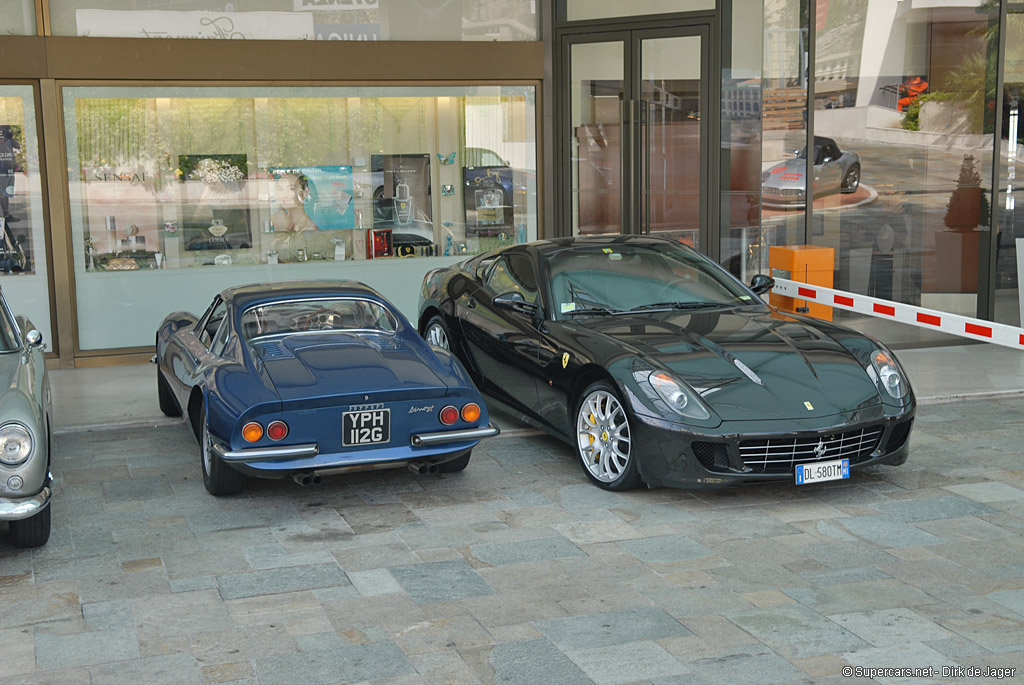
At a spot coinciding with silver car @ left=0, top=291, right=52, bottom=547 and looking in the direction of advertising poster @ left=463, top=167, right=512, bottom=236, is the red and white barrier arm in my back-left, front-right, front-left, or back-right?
front-right

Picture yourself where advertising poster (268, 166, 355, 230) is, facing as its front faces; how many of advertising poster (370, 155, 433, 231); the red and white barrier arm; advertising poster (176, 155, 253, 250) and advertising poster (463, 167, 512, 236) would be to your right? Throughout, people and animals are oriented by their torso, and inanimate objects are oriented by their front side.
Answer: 1

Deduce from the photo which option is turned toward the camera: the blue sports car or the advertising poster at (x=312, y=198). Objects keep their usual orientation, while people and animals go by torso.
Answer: the advertising poster

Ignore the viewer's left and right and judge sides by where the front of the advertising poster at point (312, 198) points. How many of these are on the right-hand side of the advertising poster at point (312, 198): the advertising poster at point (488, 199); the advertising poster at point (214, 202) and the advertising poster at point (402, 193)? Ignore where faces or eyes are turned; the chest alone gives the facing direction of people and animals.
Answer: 1

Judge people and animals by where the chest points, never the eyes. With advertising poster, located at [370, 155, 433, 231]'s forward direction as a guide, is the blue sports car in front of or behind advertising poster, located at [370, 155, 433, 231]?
in front

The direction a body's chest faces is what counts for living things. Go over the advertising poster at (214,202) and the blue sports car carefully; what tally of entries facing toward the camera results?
1

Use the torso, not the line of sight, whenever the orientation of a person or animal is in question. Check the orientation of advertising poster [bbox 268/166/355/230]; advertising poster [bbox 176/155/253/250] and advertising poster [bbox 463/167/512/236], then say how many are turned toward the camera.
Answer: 3

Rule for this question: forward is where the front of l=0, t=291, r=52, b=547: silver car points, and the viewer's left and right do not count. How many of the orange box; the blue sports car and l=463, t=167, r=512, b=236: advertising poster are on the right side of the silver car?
0

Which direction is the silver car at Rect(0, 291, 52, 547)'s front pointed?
toward the camera

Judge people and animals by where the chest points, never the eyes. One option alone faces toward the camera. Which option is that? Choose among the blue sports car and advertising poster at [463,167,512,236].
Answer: the advertising poster

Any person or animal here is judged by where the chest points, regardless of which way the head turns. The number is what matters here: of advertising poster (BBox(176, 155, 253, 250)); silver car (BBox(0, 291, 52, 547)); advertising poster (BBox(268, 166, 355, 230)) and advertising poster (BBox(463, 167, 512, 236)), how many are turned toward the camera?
4

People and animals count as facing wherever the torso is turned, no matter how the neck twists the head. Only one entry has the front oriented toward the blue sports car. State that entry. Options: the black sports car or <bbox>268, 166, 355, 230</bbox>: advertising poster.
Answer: the advertising poster

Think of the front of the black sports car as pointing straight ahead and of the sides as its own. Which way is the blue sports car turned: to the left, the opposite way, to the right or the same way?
the opposite way

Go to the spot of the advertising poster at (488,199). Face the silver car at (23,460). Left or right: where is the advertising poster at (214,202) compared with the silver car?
right

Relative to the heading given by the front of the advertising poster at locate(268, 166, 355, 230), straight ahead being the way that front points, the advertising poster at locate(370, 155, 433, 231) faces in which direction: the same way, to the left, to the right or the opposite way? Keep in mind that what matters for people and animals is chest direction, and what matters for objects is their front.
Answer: the same way

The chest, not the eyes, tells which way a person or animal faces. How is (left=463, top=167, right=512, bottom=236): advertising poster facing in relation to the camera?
toward the camera

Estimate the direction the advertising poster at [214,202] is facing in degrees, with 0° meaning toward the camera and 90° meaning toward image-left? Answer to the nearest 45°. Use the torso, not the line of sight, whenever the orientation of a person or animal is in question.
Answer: approximately 0°

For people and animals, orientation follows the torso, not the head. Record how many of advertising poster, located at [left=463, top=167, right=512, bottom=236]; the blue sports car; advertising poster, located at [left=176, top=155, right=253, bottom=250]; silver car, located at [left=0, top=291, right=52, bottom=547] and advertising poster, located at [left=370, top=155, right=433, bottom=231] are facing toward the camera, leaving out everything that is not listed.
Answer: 4

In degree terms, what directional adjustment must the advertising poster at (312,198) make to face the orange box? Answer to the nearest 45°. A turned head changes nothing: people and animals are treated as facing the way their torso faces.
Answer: approximately 45° to its left
